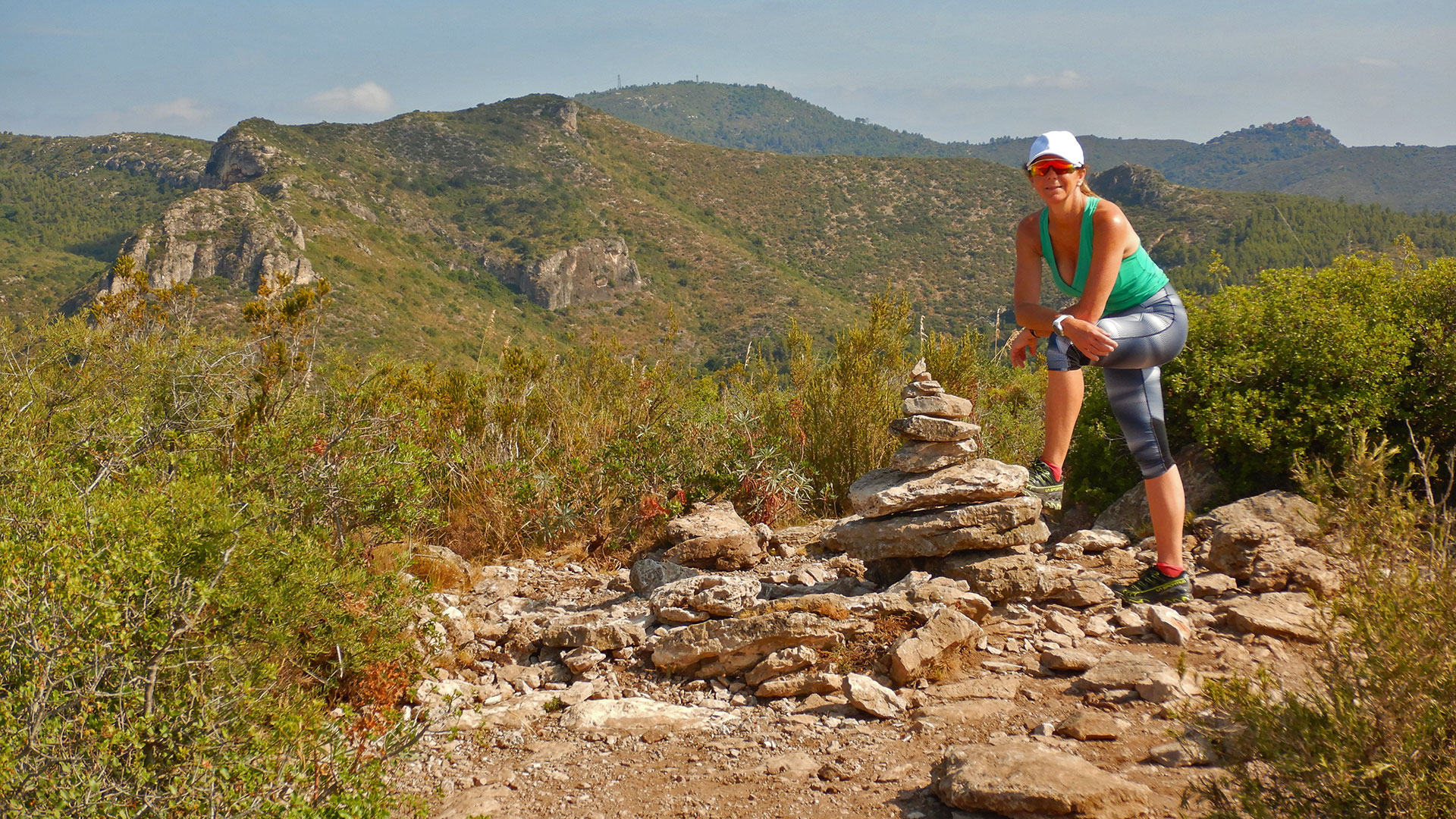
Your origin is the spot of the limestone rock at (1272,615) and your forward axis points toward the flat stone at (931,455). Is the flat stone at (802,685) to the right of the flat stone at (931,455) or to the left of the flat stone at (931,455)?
left

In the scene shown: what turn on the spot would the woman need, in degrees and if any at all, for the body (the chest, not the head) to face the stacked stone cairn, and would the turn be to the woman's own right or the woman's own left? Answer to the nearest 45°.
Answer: approximately 90° to the woman's own right

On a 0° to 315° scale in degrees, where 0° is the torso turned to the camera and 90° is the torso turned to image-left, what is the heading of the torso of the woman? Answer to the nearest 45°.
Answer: approximately 45°

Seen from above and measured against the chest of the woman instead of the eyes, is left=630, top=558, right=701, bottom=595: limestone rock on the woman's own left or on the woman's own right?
on the woman's own right

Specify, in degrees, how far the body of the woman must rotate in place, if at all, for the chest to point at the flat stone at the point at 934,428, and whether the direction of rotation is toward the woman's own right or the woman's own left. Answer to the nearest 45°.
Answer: approximately 90° to the woman's own right
